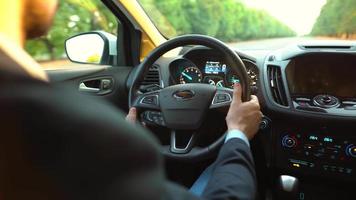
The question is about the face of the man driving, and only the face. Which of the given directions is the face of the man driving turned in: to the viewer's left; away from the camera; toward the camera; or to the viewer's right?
away from the camera

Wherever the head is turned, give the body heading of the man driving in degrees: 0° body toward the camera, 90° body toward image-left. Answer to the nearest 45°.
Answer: approximately 225°

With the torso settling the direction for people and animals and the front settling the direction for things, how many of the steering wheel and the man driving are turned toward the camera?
1
